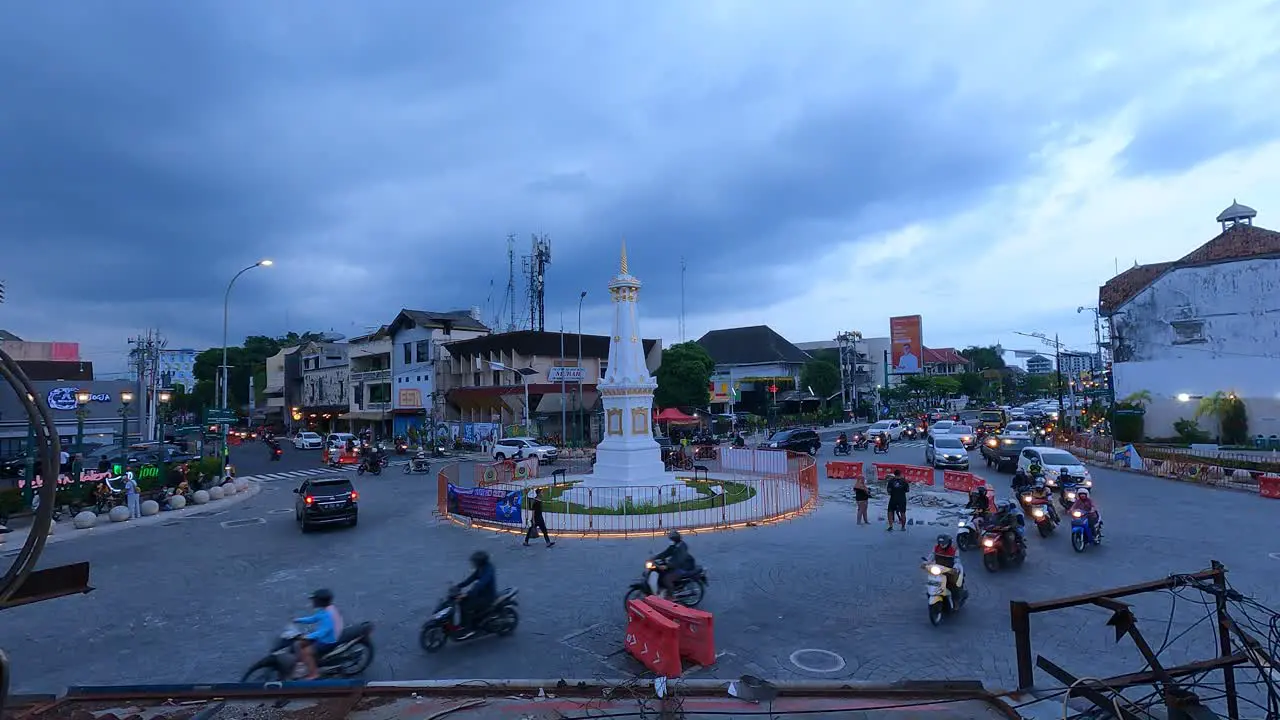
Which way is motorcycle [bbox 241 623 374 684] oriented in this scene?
to the viewer's left

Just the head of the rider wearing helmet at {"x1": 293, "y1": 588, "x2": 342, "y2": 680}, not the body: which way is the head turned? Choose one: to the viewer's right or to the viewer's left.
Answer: to the viewer's left

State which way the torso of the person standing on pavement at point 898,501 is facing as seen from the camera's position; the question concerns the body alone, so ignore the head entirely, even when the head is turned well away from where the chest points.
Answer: away from the camera

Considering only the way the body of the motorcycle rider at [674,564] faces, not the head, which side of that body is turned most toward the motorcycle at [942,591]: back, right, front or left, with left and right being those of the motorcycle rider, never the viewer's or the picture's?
back

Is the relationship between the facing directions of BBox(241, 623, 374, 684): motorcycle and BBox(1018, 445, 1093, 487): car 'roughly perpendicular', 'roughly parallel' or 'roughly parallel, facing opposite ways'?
roughly perpendicular

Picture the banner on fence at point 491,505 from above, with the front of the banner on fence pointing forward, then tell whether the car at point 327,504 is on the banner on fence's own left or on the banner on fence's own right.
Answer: on the banner on fence's own right

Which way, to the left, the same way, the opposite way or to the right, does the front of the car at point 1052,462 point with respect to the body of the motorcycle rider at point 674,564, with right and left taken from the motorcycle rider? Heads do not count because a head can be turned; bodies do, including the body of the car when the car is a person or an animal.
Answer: to the left

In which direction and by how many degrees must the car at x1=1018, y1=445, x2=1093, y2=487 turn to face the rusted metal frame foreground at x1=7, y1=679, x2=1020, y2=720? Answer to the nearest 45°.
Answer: approximately 45° to its right

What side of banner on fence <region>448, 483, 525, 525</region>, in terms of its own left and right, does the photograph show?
front

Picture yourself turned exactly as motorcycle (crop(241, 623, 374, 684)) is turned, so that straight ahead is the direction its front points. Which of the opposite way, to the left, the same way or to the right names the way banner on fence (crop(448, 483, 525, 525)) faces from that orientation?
to the left

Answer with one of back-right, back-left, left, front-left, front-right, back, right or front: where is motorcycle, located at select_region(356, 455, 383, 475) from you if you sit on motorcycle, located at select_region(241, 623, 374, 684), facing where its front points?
right

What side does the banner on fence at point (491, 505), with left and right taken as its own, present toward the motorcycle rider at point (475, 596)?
front

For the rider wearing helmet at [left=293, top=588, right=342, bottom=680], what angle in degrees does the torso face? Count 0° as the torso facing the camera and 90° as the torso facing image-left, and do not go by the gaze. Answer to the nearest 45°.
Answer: approximately 90°

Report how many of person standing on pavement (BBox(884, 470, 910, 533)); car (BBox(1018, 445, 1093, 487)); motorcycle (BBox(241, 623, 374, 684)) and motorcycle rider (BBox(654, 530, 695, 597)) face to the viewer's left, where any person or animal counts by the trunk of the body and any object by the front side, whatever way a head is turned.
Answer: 2

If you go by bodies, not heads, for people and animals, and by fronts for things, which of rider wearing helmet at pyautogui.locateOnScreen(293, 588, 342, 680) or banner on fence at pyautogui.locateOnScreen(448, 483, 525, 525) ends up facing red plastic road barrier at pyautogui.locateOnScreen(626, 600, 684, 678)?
the banner on fence

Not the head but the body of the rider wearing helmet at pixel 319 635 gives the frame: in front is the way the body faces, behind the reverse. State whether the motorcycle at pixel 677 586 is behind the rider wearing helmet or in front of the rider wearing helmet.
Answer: behind

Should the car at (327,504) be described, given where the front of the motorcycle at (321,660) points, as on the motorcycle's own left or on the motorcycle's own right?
on the motorcycle's own right

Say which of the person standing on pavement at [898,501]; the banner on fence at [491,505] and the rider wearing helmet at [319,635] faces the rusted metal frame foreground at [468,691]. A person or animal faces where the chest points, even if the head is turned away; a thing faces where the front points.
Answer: the banner on fence

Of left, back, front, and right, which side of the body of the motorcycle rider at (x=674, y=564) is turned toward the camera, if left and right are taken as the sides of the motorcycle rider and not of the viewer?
left
